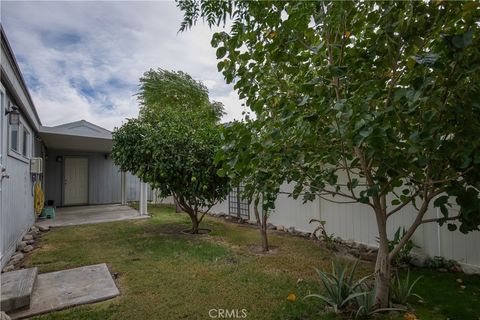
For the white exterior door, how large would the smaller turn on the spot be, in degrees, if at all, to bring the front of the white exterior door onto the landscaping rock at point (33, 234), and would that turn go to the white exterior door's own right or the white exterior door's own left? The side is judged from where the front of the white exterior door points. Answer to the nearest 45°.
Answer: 0° — it already faces it

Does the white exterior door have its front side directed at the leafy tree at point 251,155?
yes

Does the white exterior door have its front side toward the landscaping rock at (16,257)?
yes

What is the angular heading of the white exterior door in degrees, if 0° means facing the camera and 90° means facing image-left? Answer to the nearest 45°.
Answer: approximately 0°

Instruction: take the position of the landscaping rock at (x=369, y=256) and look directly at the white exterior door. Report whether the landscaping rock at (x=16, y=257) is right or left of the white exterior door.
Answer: left

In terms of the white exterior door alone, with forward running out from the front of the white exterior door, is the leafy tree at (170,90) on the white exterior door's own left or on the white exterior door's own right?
on the white exterior door's own left
